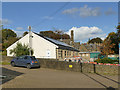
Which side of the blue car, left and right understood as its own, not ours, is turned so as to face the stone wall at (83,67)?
back

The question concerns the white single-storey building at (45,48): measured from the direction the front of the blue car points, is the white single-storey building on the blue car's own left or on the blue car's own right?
on the blue car's own right

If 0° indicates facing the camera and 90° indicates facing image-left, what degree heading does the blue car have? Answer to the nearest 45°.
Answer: approximately 135°

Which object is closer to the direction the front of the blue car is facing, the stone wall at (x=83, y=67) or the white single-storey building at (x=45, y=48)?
the white single-storey building
